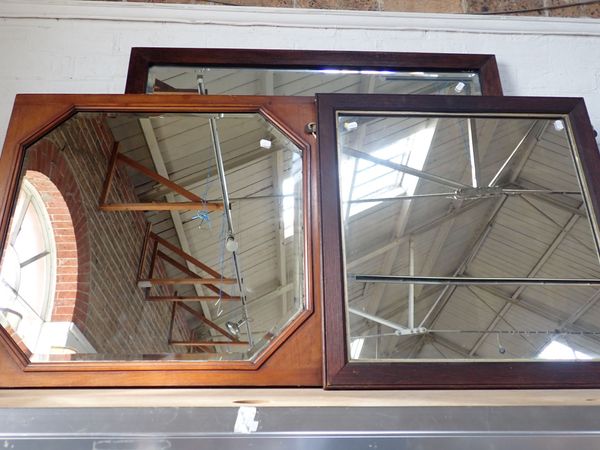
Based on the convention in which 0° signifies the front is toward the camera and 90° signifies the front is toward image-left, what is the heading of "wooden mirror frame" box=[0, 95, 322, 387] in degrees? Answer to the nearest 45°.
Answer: approximately 0°

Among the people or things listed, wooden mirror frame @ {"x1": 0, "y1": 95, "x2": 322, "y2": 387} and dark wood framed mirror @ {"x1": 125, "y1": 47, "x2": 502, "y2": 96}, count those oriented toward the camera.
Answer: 2

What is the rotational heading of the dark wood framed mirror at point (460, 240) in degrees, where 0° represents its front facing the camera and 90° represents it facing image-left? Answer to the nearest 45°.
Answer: approximately 0°

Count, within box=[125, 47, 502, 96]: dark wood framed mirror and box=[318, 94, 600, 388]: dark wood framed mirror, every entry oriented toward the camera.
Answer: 2
